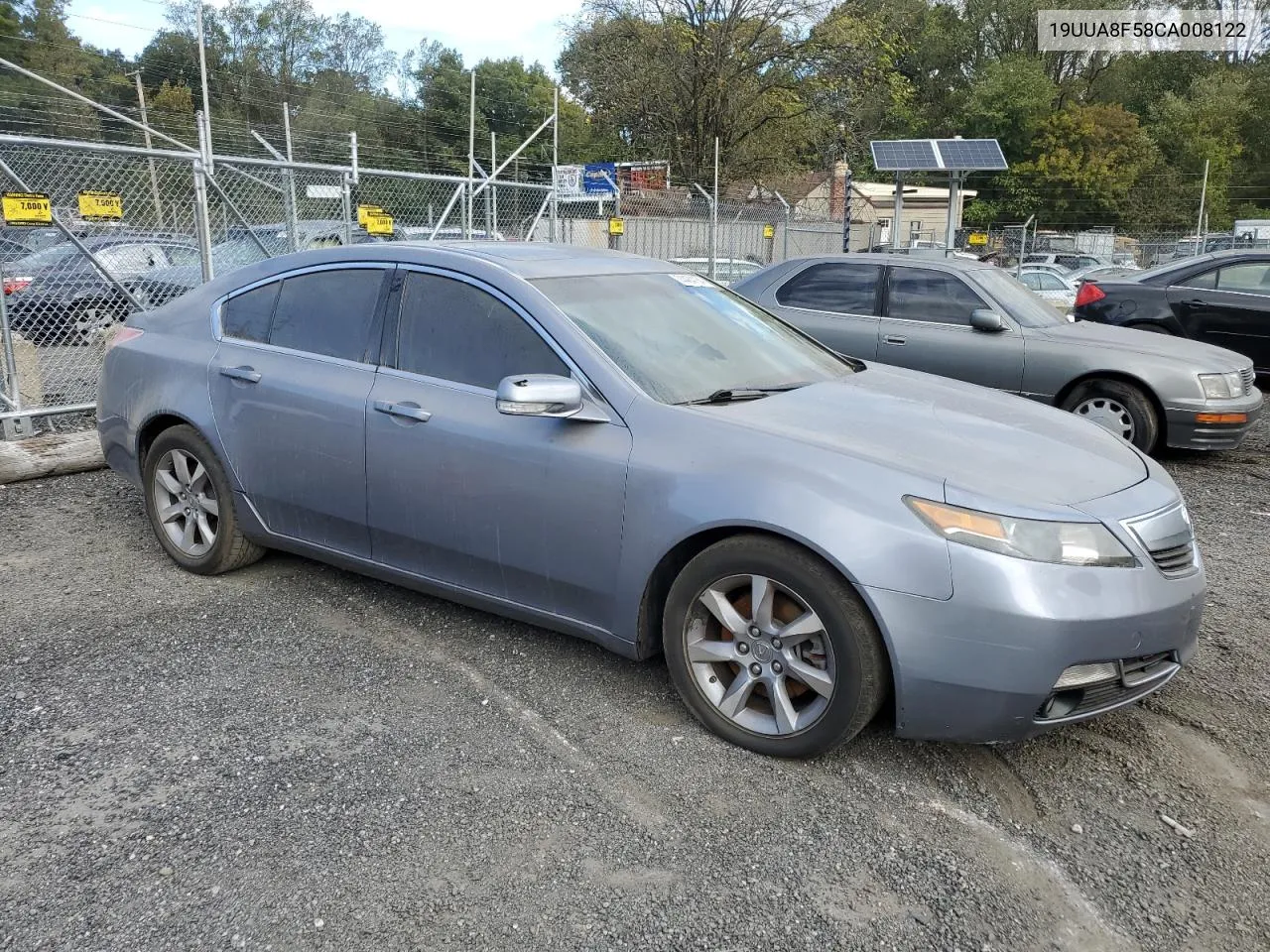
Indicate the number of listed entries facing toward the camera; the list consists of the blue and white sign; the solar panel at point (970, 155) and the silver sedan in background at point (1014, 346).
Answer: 2

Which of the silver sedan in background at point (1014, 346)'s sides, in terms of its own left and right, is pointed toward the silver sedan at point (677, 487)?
right

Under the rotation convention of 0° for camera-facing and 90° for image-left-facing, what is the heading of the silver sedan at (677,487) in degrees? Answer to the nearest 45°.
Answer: approximately 315°

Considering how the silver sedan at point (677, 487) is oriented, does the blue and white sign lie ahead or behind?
behind

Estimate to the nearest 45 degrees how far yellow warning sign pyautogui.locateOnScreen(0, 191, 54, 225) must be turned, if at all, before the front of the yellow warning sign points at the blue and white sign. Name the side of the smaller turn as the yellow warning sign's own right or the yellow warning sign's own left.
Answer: approximately 135° to the yellow warning sign's own left

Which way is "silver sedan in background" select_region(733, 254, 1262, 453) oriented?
to the viewer's right

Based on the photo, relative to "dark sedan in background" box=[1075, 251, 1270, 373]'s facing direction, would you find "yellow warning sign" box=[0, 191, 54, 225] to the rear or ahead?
to the rear

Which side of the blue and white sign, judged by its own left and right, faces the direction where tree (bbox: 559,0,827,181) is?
back

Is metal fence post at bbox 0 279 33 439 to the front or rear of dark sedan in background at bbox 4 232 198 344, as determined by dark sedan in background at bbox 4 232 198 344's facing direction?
to the rear

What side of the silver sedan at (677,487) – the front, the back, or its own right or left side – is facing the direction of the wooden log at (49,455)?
back

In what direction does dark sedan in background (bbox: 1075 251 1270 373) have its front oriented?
to the viewer's right

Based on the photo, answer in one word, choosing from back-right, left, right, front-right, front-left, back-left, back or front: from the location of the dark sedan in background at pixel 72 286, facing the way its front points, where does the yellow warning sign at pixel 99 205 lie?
back-right
